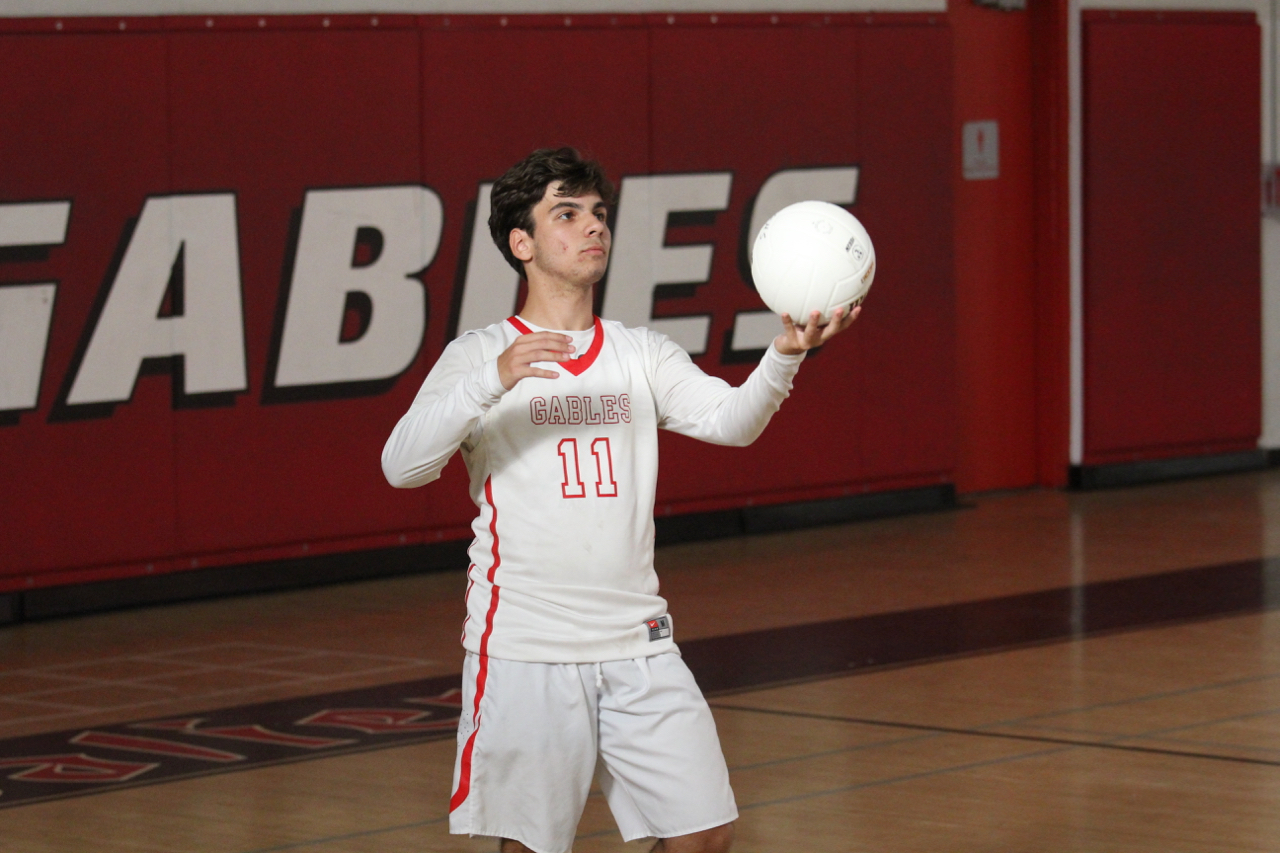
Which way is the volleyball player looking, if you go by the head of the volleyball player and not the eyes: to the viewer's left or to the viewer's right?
to the viewer's right

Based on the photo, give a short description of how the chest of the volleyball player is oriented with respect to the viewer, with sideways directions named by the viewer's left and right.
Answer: facing the viewer and to the right of the viewer
